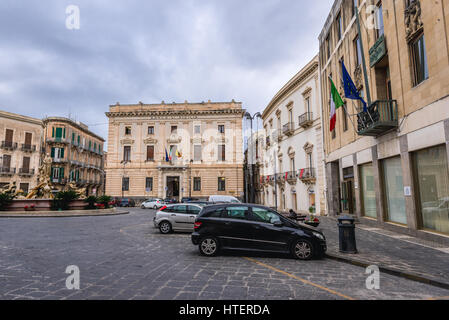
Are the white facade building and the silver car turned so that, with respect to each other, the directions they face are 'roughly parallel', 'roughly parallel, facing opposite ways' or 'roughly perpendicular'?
roughly parallel, facing opposite ways

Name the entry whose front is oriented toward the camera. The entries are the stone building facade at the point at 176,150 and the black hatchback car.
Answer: the stone building facade

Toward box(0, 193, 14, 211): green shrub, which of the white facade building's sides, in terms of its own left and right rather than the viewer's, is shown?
front

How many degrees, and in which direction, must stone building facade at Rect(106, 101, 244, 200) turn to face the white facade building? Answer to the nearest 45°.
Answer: approximately 45° to its left

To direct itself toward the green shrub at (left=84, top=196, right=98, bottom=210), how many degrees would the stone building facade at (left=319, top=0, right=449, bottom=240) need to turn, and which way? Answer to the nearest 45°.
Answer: approximately 45° to its right

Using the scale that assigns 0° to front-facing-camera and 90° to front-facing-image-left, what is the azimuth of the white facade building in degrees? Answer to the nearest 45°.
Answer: approximately 45°

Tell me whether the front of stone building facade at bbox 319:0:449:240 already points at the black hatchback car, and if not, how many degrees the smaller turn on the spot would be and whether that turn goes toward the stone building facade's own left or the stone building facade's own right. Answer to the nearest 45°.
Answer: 0° — it already faces it

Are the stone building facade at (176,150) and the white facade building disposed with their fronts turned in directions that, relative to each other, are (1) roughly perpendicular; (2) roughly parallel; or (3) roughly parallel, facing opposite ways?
roughly perpendicular

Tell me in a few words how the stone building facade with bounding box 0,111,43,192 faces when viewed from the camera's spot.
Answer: facing the viewer and to the right of the viewer

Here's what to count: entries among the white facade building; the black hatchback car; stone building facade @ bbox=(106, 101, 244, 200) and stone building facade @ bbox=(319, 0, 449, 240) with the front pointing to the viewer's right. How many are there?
1

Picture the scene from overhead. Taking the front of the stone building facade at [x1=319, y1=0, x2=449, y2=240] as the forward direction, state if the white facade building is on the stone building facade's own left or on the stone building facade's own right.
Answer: on the stone building facade's own right

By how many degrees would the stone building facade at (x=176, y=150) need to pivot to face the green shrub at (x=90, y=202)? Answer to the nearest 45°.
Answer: approximately 45° to its right

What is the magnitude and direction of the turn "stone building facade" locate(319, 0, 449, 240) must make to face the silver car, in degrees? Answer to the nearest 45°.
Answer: approximately 45° to its right

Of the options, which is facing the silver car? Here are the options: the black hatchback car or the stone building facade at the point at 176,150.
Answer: the stone building facade

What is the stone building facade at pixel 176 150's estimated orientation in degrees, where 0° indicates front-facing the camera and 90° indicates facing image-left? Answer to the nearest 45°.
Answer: approximately 0°

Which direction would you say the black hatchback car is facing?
to the viewer's right

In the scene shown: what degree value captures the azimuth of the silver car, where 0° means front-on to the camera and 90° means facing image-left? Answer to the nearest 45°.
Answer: approximately 270°

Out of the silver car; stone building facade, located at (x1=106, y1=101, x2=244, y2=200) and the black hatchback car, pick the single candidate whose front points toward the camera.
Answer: the stone building facade

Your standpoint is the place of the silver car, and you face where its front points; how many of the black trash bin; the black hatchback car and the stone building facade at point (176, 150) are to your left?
1

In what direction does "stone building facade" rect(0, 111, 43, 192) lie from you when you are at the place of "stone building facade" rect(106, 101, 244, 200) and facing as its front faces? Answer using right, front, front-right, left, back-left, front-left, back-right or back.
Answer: right
